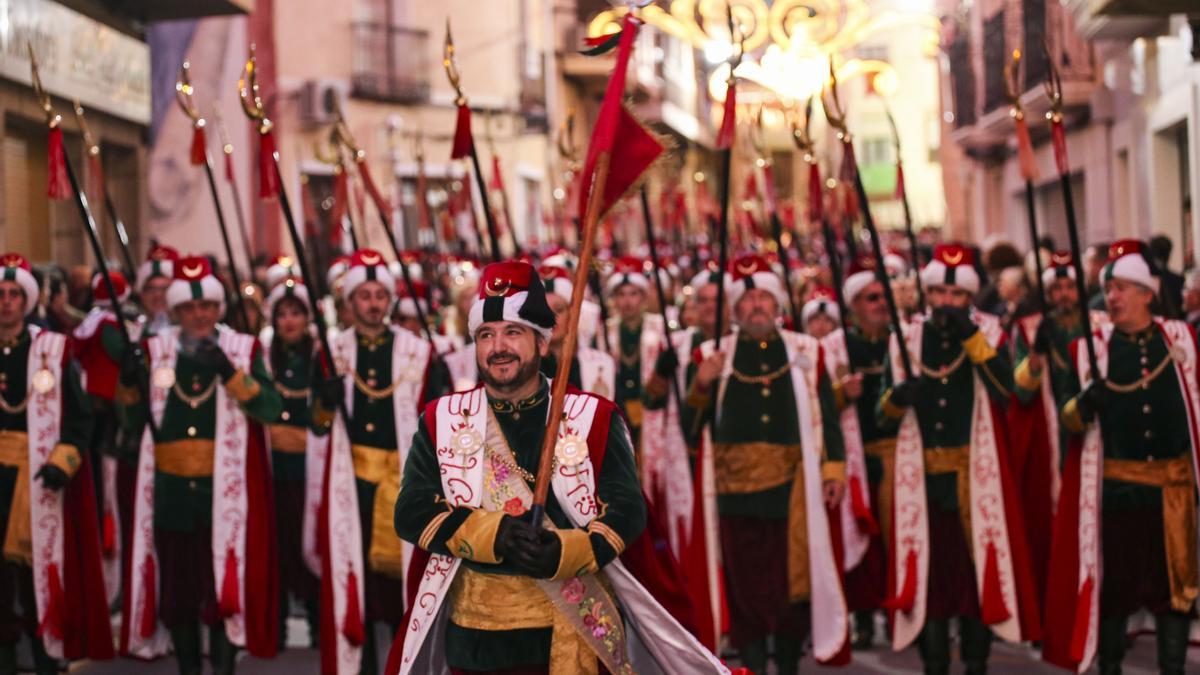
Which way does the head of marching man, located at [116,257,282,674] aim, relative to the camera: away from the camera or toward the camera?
toward the camera

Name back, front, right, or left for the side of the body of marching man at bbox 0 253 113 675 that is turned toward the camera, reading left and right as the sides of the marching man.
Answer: front

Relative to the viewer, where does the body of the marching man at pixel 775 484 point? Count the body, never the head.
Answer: toward the camera

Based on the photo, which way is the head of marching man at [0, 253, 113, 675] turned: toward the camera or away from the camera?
toward the camera

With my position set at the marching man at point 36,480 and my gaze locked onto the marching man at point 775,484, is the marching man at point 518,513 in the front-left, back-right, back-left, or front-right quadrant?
front-right

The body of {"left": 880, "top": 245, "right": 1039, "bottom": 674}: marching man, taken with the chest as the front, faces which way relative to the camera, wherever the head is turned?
toward the camera

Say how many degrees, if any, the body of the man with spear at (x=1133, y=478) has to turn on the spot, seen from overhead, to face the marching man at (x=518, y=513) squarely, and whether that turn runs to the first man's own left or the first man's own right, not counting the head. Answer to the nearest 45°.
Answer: approximately 45° to the first man's own right

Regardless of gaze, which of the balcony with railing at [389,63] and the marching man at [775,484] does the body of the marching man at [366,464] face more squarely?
the marching man

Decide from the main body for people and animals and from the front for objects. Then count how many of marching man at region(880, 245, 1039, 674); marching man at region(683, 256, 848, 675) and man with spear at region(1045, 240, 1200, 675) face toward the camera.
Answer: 3

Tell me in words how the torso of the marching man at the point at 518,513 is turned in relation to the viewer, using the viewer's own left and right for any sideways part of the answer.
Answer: facing the viewer
